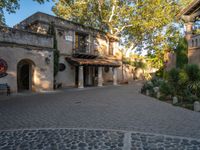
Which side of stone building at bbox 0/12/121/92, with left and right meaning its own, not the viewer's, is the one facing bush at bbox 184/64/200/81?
front

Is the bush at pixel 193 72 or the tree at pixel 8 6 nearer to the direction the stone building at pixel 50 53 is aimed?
the bush

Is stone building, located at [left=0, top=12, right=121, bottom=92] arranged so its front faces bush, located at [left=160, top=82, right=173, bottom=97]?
yes

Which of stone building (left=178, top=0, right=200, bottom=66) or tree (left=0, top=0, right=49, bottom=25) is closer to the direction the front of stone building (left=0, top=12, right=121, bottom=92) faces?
the stone building

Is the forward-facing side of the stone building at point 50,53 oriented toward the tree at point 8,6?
no

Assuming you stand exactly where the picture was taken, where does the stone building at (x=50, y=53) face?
facing the viewer and to the right of the viewer
